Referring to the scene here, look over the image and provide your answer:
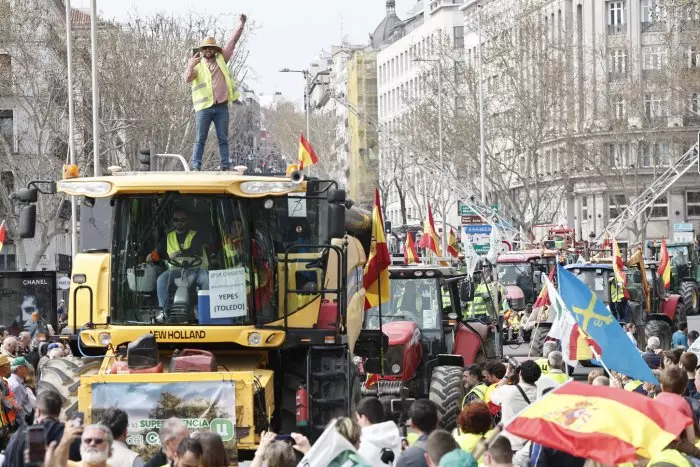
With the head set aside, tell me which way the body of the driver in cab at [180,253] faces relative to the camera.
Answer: toward the camera

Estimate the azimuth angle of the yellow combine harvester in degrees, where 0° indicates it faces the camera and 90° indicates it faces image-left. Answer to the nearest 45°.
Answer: approximately 0°

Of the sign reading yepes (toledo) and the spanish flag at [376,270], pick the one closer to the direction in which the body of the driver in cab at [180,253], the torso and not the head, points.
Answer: the sign reading yepes (toledo)

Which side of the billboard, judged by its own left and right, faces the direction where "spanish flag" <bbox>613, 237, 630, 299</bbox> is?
left

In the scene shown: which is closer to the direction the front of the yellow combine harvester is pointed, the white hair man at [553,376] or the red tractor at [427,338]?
the white hair man

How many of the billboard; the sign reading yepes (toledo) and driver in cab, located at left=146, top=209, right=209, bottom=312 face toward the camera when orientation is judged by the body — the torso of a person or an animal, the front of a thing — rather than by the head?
3
